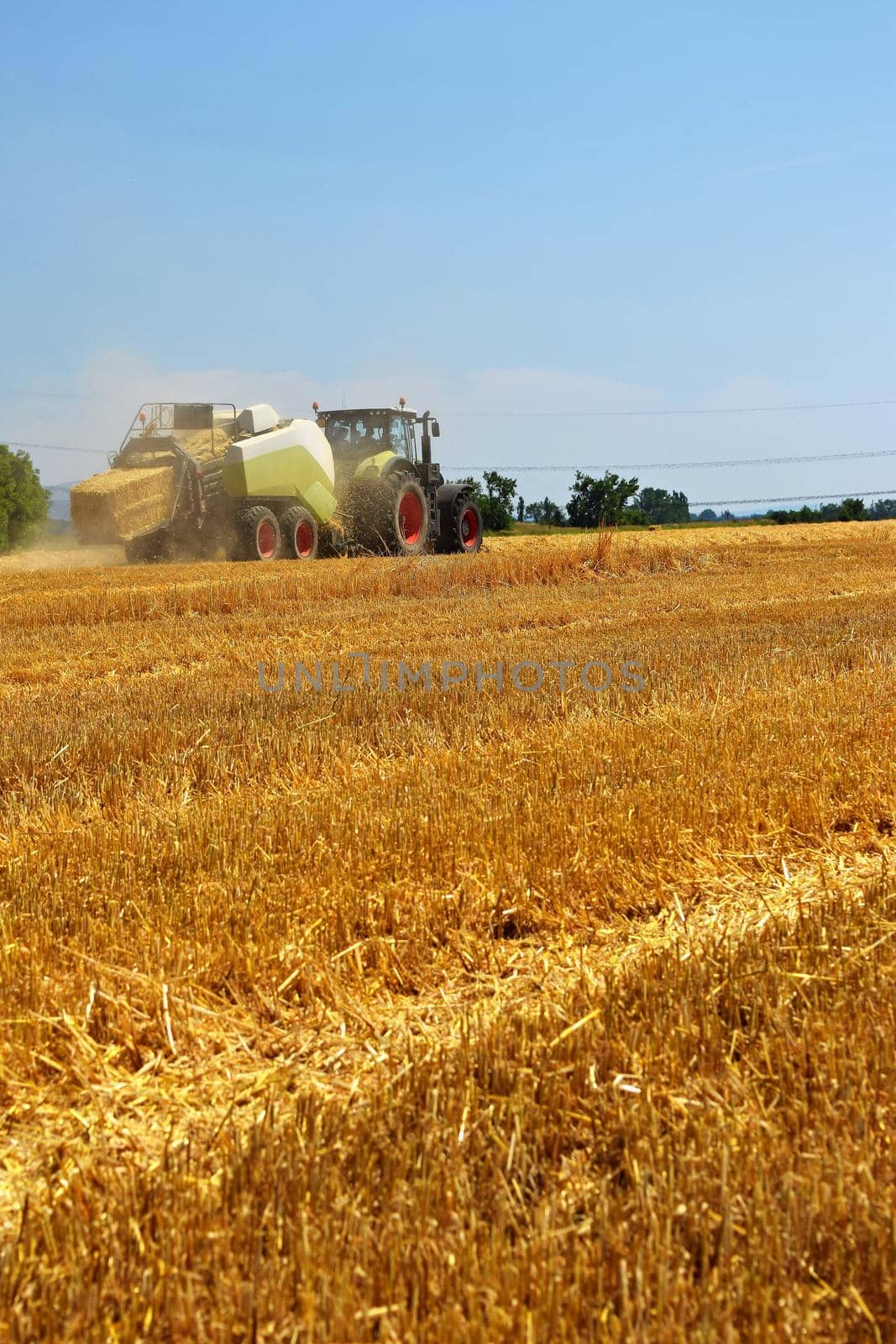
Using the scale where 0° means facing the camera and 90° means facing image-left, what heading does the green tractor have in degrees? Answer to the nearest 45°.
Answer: approximately 225°

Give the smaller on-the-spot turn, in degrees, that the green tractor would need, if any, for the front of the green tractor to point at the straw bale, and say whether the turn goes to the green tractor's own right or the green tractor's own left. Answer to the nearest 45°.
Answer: approximately 180°
